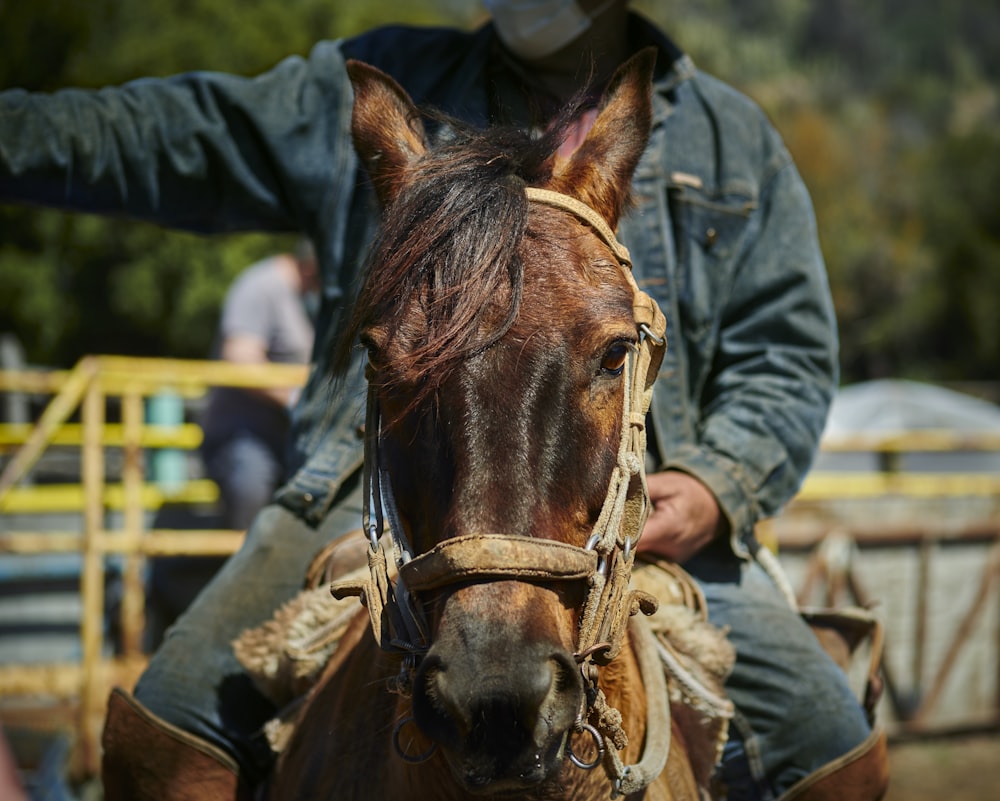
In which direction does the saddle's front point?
toward the camera

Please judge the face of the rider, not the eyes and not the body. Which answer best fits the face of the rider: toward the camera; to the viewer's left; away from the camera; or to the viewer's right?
toward the camera

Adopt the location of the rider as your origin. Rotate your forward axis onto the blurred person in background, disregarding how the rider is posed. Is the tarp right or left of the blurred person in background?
right

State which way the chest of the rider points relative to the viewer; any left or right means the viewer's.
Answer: facing the viewer

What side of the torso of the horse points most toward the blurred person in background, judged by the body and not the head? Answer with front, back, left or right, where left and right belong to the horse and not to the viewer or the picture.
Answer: back

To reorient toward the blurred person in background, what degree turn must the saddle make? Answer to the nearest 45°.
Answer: approximately 180°

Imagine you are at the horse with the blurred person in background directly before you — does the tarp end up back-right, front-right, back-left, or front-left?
front-right

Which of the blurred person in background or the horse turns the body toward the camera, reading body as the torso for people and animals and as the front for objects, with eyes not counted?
the horse
